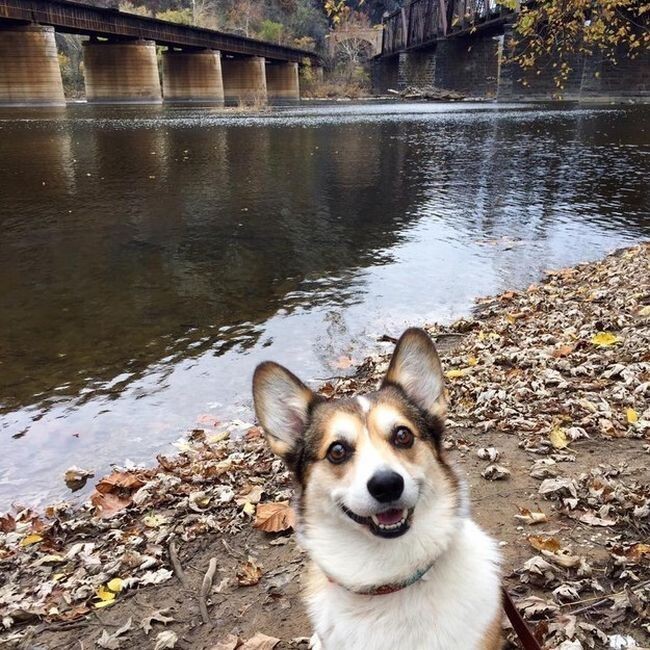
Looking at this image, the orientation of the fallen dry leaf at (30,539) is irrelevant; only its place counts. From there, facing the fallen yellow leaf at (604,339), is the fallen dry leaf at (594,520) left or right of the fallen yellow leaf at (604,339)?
right

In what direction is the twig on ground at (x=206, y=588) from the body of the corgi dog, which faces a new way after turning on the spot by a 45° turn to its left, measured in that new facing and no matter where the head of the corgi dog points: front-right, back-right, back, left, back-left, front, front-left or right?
back

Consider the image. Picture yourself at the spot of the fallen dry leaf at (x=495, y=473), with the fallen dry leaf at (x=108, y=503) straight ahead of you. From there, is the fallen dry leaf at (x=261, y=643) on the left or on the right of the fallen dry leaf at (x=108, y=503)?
left

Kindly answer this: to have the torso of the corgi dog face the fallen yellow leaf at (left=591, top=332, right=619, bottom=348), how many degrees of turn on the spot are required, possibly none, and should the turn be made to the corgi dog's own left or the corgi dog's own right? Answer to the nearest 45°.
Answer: approximately 135° to the corgi dog's own left

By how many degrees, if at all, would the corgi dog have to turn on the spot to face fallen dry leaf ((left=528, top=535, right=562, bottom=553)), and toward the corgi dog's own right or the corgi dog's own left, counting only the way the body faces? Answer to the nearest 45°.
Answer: approximately 135° to the corgi dog's own left

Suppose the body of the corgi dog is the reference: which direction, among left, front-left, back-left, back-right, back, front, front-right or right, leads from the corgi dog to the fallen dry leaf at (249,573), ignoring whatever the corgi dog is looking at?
back-right

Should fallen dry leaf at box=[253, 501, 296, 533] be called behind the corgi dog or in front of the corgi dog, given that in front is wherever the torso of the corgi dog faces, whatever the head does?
behind

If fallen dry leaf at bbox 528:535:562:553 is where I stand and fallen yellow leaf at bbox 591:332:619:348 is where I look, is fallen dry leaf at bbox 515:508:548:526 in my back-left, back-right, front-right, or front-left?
front-left

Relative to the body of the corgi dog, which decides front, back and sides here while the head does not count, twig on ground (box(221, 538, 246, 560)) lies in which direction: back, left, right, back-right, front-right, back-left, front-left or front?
back-right

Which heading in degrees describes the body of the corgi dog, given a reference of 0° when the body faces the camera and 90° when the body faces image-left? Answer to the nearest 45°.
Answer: approximately 0°

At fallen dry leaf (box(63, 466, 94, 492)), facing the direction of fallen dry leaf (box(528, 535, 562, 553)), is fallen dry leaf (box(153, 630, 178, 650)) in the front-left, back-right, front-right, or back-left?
front-right

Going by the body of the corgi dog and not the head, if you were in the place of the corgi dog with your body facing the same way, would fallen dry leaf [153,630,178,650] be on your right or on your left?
on your right

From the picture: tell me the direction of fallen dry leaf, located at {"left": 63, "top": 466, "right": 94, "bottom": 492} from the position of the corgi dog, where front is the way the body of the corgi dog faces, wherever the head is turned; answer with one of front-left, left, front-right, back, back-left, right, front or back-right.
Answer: back-right

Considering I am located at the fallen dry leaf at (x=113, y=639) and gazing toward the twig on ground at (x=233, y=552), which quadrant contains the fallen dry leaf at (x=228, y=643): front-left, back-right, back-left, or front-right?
front-right
